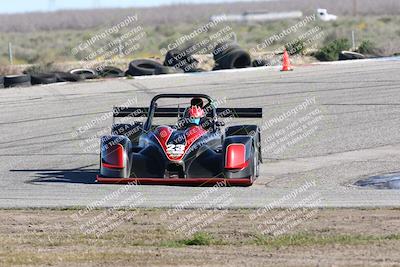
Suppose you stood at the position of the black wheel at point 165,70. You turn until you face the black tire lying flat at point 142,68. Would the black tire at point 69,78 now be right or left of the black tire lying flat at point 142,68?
left

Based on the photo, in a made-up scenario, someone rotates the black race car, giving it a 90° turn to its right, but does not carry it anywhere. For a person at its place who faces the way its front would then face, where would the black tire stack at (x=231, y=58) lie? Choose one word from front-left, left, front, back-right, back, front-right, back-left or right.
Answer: right

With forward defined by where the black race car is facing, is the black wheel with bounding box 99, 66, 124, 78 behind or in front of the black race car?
behind

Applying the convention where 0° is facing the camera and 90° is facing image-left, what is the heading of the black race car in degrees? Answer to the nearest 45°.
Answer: approximately 0°

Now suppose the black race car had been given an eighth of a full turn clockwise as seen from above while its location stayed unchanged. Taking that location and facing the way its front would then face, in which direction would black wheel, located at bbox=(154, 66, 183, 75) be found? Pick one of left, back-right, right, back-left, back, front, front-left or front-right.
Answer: back-right

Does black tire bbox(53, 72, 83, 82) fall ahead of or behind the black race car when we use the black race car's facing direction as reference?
behind

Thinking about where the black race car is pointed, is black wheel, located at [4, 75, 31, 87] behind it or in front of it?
behind

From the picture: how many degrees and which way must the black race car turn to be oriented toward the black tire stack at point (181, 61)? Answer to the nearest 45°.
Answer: approximately 180°

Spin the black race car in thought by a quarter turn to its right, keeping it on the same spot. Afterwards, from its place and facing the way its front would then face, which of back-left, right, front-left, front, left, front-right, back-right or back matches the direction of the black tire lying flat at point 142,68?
right
